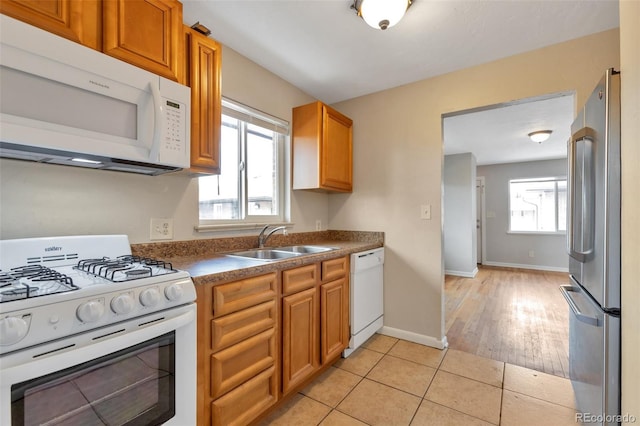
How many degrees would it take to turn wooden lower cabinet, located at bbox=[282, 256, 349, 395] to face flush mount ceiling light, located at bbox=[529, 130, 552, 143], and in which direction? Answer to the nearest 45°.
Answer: approximately 90° to its left

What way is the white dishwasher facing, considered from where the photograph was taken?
facing the viewer and to the right of the viewer

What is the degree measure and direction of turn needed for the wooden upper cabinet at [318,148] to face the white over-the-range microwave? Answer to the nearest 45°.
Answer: approximately 90° to its right

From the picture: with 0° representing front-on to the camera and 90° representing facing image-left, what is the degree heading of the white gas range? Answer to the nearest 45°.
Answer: approximately 315°

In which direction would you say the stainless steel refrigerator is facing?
to the viewer's left

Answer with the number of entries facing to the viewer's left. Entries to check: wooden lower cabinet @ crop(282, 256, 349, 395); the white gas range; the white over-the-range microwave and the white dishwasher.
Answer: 0

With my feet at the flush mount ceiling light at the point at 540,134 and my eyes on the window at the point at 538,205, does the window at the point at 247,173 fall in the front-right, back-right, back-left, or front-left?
back-left

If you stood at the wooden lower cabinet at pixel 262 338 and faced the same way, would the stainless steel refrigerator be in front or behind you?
in front

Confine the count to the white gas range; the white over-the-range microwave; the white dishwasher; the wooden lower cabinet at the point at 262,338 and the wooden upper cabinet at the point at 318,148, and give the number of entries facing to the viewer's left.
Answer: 0

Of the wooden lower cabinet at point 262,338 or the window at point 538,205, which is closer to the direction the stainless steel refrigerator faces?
the wooden lower cabinet

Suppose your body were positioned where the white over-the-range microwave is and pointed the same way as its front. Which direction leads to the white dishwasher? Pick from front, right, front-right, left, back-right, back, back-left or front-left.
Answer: front-left

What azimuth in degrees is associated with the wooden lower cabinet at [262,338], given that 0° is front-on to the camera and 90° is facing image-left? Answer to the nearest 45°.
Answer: approximately 315°

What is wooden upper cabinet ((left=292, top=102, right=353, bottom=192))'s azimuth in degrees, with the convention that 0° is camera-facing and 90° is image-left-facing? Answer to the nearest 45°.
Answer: approximately 315°

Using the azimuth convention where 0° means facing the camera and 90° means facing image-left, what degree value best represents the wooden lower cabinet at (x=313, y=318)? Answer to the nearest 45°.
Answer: approximately 315°
